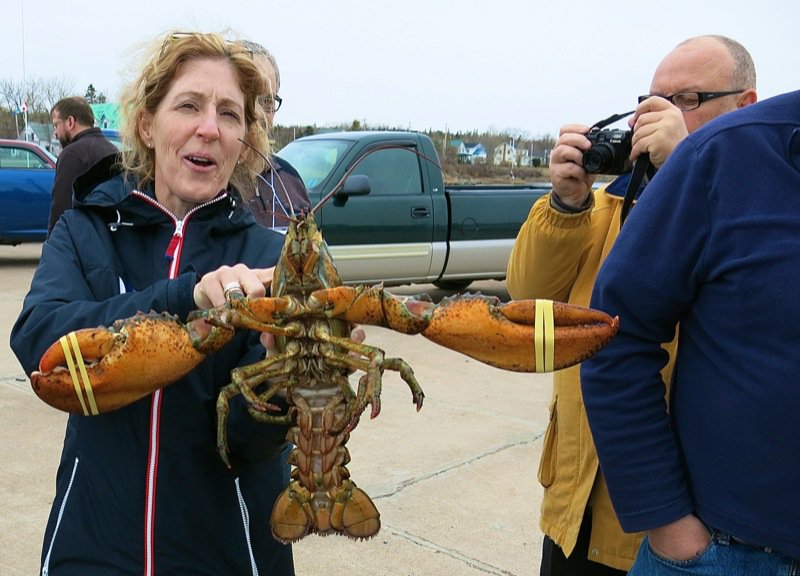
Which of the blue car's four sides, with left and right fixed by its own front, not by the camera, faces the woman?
right

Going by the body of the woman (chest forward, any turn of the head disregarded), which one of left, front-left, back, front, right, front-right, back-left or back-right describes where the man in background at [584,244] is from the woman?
left

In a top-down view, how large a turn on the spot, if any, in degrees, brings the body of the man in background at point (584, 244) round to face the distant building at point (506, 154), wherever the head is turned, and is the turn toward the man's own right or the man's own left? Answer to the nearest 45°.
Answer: approximately 135° to the man's own right

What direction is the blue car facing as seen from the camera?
to the viewer's right

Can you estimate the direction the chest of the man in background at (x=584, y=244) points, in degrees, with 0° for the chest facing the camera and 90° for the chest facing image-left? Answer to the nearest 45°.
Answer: approximately 45°

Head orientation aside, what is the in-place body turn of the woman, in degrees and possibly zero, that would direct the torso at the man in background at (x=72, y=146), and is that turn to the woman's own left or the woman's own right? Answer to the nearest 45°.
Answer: approximately 180°

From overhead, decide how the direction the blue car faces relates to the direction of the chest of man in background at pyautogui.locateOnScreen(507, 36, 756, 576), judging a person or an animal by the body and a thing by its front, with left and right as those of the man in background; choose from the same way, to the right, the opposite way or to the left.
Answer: the opposite way
